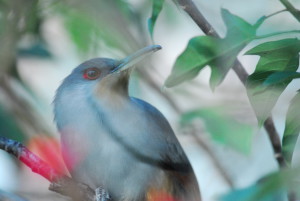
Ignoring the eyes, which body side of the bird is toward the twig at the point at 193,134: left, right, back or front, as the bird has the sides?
back

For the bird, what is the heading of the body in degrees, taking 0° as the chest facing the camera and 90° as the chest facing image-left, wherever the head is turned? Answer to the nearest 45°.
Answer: approximately 45°
